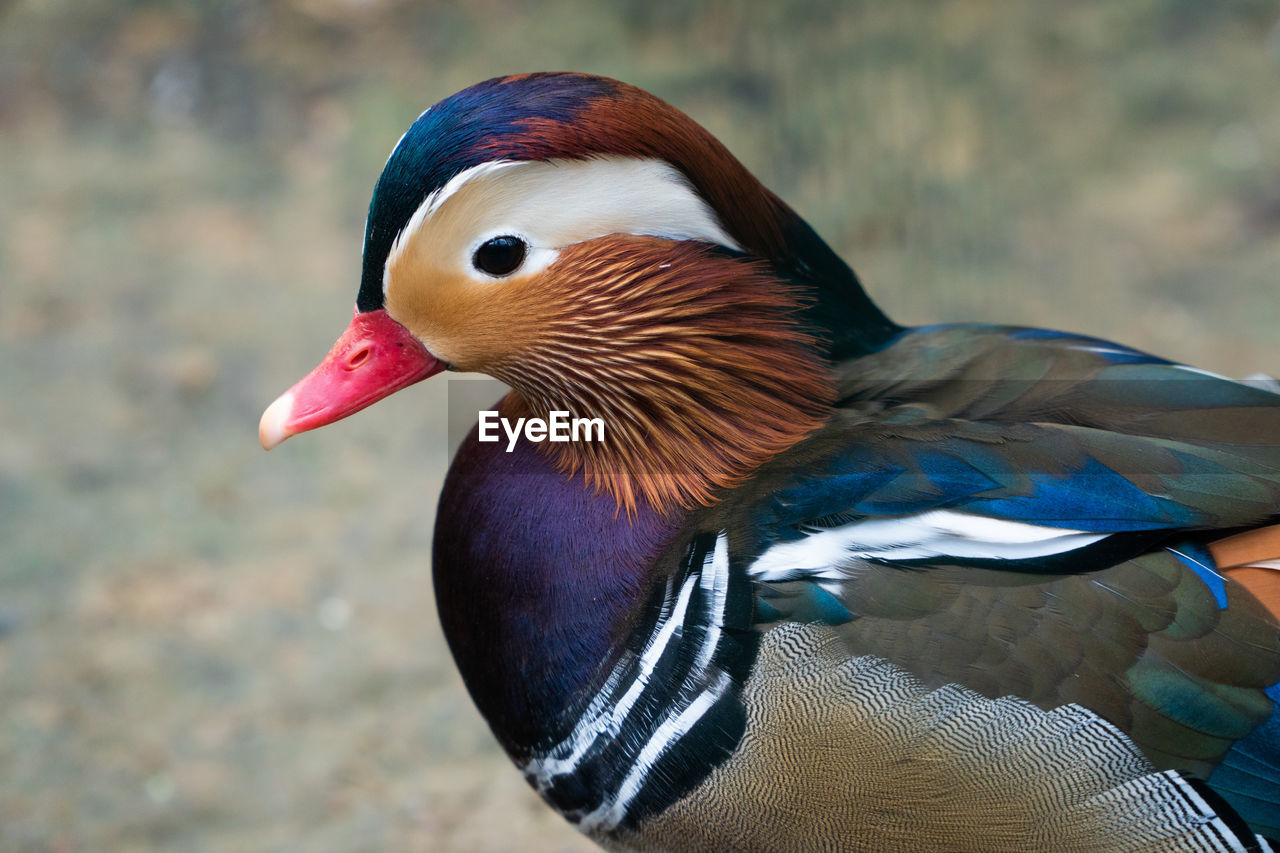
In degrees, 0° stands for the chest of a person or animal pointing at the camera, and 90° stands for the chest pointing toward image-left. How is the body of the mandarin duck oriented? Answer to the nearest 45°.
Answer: approximately 90°
